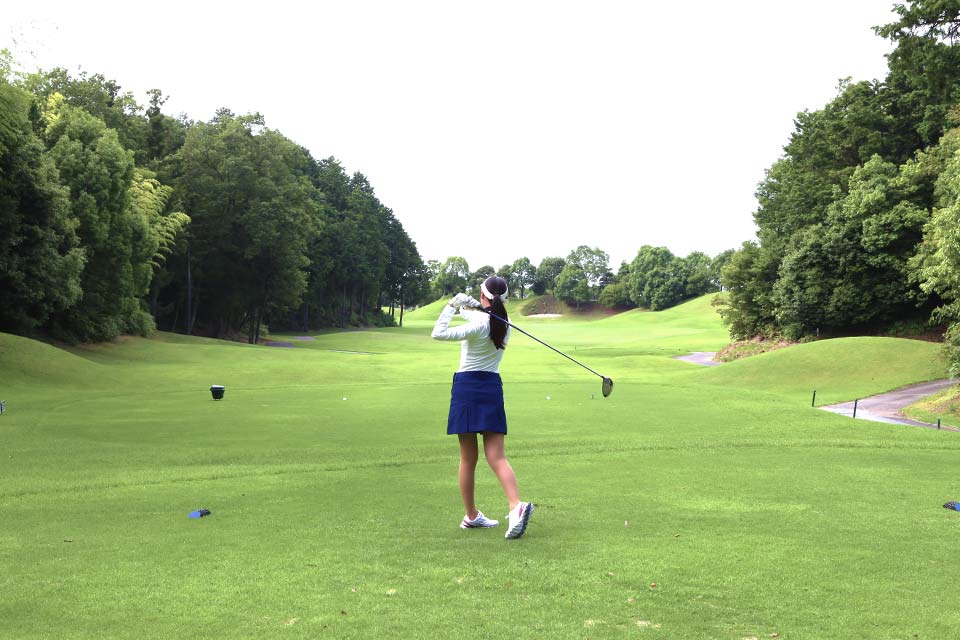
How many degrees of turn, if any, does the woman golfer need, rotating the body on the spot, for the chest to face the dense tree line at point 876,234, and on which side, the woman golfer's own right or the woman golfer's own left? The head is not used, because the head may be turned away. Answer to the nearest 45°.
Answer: approximately 90° to the woman golfer's own right

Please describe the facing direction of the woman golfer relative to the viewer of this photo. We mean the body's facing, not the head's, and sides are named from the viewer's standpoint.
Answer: facing away from the viewer and to the left of the viewer

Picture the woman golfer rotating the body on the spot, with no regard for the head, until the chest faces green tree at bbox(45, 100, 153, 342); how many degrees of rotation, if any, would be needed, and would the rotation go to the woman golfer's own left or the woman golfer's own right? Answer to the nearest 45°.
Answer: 0° — they already face it

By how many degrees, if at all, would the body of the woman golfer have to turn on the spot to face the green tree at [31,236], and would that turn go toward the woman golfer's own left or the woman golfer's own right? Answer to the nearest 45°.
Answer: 0° — they already face it
